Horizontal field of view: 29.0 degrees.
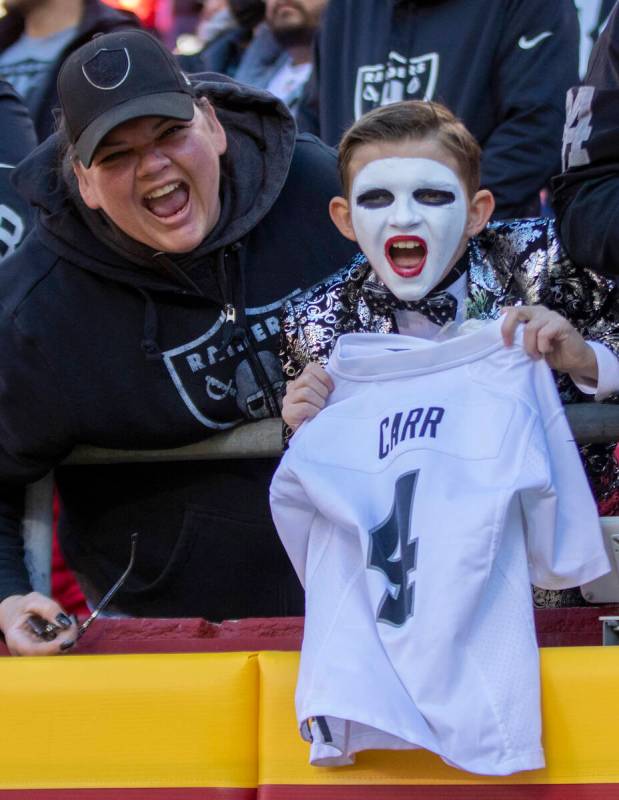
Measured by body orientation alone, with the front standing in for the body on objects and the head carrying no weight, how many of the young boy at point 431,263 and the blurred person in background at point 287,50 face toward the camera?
2

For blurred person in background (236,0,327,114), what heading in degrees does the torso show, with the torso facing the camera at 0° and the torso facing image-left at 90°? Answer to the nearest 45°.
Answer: approximately 0°

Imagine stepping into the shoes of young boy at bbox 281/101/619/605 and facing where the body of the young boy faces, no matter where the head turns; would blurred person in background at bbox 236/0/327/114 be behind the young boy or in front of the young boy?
behind

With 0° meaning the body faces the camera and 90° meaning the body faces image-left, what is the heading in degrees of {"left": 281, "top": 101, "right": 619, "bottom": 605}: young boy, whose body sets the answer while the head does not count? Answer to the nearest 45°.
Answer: approximately 0°

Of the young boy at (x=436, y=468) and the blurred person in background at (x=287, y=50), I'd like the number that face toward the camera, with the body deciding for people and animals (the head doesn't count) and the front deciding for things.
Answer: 2

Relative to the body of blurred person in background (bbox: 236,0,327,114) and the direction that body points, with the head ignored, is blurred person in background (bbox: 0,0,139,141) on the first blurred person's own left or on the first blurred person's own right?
on the first blurred person's own right

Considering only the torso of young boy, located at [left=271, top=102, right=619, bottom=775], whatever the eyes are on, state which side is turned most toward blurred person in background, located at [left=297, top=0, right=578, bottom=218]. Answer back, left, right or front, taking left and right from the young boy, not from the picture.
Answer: back

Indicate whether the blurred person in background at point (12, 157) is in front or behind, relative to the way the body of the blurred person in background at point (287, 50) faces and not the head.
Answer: in front

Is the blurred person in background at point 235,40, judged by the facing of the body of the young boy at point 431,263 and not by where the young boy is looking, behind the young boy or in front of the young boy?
behind
